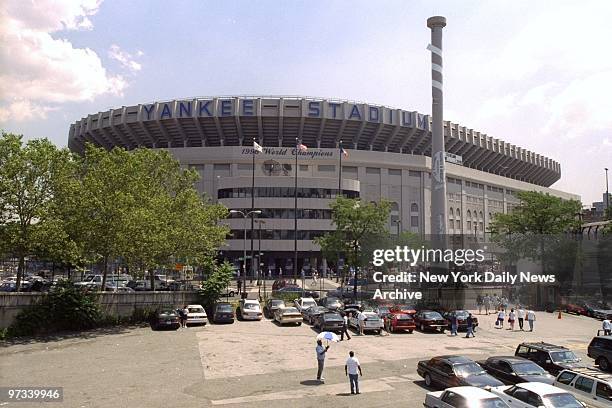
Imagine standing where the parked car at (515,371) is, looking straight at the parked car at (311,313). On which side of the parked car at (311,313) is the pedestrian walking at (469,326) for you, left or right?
right

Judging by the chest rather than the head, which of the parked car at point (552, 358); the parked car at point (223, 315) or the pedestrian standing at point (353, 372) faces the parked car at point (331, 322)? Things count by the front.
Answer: the pedestrian standing

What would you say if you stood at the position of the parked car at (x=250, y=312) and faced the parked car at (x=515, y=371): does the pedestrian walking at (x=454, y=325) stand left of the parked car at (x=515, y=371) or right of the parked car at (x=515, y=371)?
left

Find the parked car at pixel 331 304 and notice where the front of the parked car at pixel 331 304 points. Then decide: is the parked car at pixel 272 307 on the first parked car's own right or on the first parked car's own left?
on the first parked car's own right

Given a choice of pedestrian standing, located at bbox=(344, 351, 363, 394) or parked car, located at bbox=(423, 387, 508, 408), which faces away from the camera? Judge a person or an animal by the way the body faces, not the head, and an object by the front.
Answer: the pedestrian standing
